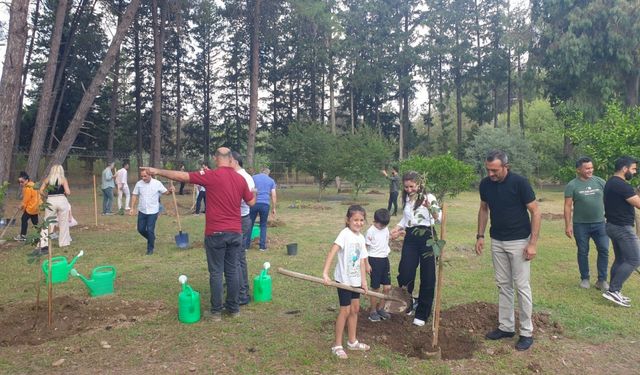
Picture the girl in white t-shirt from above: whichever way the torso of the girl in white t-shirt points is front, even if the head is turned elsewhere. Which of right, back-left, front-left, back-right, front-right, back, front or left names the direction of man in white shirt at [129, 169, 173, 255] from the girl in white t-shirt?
back

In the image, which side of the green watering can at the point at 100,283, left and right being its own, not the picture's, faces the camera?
left

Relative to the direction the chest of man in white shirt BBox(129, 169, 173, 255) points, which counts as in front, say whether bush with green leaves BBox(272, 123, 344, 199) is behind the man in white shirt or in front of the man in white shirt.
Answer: behind

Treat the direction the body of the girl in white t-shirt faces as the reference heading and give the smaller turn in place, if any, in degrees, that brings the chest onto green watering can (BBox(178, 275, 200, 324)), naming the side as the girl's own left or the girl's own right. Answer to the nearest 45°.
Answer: approximately 135° to the girl's own right

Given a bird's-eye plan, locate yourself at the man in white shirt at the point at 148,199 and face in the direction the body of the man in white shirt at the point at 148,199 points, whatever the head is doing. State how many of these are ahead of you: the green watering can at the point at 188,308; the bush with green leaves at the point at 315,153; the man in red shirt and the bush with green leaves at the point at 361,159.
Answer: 2
